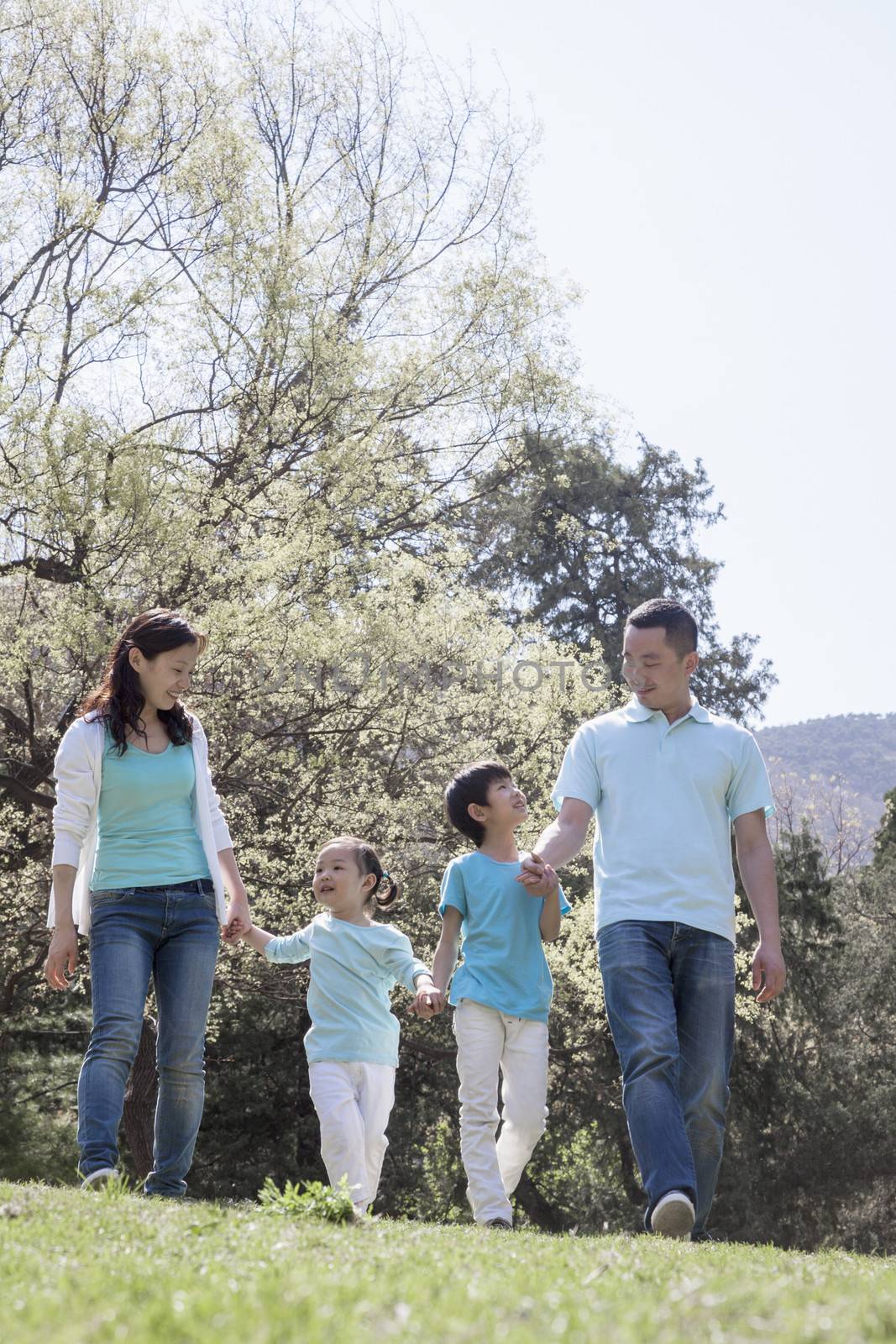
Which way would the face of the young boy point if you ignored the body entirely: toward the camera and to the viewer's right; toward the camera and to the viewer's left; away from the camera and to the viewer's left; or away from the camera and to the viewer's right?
toward the camera and to the viewer's right

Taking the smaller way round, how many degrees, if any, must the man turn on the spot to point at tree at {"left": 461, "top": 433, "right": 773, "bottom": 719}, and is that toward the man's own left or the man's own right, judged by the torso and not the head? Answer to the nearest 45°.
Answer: approximately 180°

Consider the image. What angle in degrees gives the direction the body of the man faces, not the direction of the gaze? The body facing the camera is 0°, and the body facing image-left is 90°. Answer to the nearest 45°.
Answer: approximately 0°

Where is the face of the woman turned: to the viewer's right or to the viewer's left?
to the viewer's right

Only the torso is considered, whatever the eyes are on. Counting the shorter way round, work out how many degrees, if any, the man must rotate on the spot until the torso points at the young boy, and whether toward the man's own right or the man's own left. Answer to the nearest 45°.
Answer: approximately 135° to the man's own right

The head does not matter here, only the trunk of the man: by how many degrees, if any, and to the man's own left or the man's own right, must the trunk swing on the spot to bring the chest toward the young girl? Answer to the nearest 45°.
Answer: approximately 135° to the man's own right

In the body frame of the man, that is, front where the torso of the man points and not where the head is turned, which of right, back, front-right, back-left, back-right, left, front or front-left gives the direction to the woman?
right

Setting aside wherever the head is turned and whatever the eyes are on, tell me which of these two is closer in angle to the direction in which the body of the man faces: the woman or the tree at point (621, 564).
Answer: the woman
